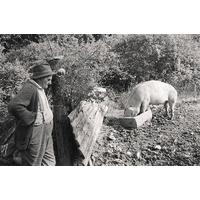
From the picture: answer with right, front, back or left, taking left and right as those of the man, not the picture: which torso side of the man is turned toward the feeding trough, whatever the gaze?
front

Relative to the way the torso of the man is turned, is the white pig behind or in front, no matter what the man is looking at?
in front

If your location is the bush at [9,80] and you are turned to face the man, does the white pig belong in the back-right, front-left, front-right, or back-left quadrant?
front-left

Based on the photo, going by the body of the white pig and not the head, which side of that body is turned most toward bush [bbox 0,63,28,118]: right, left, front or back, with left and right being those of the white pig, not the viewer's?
front

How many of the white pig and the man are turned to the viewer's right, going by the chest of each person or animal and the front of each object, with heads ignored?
1

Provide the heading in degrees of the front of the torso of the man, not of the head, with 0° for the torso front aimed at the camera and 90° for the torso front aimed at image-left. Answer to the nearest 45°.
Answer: approximately 270°

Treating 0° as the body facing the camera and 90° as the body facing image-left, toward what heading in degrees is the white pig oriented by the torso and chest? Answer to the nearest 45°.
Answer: approximately 90°

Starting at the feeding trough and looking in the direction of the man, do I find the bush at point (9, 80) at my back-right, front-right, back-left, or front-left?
front-right

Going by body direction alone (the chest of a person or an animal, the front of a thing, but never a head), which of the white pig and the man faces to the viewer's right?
the man

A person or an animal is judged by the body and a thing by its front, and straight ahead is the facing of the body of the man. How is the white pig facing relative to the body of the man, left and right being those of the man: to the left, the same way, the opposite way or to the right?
the opposite way

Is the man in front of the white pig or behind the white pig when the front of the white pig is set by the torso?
in front

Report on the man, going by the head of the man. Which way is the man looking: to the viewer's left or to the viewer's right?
to the viewer's right
